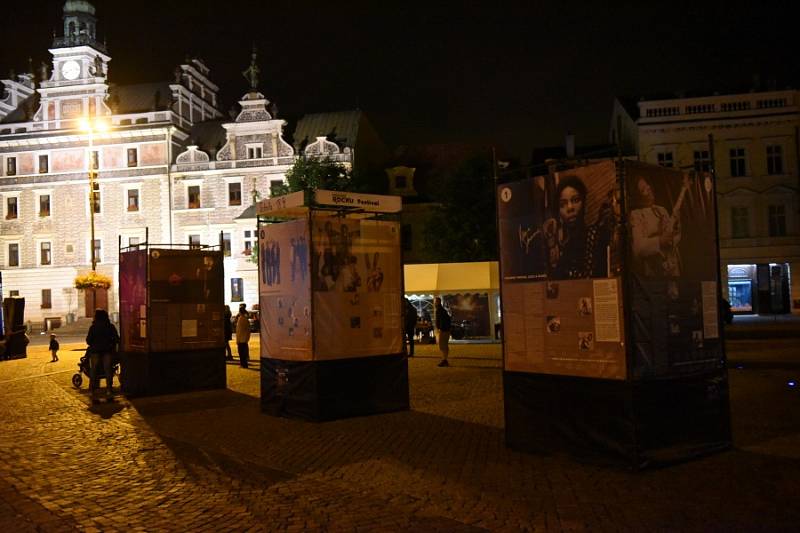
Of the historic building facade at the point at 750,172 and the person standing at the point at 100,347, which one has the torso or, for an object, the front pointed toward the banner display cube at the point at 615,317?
the historic building facade

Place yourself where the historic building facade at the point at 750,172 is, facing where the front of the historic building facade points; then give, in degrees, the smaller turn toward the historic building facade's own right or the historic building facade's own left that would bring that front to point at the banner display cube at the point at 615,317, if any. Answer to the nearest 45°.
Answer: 0° — it already faces it

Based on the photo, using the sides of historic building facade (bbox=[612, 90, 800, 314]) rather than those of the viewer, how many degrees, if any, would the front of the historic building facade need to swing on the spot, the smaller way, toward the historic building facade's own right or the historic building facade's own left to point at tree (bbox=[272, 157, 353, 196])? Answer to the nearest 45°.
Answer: approximately 90° to the historic building facade's own right

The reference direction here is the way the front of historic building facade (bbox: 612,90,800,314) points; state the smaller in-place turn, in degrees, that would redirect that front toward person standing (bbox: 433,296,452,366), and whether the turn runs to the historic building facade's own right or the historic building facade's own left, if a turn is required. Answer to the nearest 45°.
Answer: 0° — it already faces them

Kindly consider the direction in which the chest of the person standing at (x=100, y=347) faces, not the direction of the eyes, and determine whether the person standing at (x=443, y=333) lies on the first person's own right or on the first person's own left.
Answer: on the first person's own right

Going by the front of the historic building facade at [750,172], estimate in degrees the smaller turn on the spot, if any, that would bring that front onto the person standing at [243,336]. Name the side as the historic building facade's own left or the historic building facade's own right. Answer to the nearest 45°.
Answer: approximately 45° to the historic building facade's own right

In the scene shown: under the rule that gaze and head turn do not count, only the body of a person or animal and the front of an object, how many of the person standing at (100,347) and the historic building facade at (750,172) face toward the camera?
1

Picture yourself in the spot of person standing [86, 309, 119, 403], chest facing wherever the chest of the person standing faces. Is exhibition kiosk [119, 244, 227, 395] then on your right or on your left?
on your right

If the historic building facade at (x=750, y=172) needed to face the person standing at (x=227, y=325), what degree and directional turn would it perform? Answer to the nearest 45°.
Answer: approximately 45° to its right
